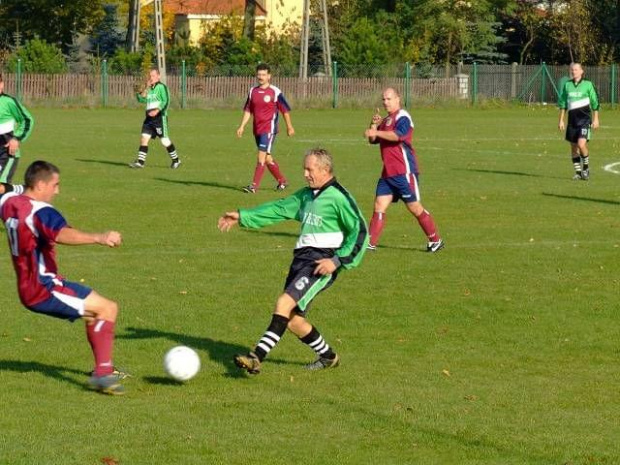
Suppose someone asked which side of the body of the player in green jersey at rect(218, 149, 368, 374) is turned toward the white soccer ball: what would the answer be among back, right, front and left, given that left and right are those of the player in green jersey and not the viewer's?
front

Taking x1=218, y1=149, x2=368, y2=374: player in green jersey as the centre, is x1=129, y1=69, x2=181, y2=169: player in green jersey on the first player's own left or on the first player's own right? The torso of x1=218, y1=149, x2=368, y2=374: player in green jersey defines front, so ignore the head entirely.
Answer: on the first player's own right

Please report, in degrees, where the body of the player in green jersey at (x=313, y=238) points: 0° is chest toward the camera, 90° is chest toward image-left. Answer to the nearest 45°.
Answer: approximately 45°

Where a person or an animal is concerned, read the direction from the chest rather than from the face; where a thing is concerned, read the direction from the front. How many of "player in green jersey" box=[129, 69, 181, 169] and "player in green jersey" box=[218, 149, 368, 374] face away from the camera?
0

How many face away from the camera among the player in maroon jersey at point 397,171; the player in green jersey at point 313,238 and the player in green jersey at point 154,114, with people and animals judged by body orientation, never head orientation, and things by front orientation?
0

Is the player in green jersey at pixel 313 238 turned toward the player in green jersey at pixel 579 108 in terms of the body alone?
no

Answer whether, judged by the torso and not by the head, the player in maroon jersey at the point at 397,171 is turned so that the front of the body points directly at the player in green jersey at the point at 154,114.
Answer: no

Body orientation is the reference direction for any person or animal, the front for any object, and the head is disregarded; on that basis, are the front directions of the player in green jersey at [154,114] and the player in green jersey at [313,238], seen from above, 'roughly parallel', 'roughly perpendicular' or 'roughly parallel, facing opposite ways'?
roughly parallel

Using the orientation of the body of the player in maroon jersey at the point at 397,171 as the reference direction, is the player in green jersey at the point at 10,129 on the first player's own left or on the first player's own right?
on the first player's own right

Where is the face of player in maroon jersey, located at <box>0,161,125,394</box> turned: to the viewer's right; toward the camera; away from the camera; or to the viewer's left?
to the viewer's right

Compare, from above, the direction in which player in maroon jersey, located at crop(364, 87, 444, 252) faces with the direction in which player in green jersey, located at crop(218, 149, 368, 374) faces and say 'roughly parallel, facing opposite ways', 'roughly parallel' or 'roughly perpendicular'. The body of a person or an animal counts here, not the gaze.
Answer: roughly parallel

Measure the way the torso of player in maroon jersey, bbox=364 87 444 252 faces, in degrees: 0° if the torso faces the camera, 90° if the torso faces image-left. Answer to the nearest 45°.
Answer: approximately 45°

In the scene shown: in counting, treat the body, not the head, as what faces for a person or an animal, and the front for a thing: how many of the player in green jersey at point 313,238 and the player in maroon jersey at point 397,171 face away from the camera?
0

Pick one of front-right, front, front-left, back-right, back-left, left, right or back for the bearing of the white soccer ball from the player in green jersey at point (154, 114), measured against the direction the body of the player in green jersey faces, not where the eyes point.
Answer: front-left

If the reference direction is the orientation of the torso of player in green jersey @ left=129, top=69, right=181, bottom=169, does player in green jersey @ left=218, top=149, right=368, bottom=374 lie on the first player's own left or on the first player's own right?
on the first player's own left

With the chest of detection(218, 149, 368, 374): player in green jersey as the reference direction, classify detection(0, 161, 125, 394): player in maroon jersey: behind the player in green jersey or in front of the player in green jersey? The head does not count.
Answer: in front

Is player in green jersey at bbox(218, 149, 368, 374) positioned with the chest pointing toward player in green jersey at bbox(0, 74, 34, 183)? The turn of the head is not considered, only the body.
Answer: no
